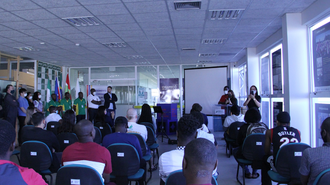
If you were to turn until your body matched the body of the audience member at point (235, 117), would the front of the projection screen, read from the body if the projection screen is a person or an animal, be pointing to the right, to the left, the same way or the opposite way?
the opposite way

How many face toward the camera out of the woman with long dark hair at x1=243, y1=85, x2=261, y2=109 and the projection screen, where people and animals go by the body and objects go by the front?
2

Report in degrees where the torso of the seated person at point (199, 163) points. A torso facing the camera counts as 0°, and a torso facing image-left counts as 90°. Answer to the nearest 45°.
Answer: approximately 180°

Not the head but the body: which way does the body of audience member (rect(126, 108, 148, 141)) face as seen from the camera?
away from the camera

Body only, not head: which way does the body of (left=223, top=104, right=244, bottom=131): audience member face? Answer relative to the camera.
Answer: away from the camera

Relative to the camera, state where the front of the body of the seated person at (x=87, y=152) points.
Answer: away from the camera

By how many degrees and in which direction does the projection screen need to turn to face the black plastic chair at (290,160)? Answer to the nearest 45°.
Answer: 0° — it already faces it

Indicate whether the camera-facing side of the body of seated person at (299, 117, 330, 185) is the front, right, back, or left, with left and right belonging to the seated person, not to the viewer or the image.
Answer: back

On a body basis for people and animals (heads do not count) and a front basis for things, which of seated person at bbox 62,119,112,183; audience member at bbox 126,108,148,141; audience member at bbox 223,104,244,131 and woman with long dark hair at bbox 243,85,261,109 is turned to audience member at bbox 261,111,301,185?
the woman with long dark hair

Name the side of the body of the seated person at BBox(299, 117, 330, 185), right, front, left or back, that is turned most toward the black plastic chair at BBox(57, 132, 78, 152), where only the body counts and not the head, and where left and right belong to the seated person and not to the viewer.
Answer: left

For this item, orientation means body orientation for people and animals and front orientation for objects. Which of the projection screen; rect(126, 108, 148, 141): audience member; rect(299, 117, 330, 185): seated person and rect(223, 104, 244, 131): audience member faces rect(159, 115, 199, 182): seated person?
the projection screen

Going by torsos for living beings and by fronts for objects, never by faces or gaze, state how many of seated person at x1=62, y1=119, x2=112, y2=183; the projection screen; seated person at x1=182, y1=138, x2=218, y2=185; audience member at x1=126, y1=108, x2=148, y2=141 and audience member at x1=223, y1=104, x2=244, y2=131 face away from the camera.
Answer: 4

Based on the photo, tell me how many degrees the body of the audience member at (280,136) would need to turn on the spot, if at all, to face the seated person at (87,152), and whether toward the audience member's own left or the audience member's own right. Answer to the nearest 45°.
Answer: approximately 135° to the audience member's own left

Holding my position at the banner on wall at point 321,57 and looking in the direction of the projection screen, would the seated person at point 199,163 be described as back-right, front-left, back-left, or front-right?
back-left
